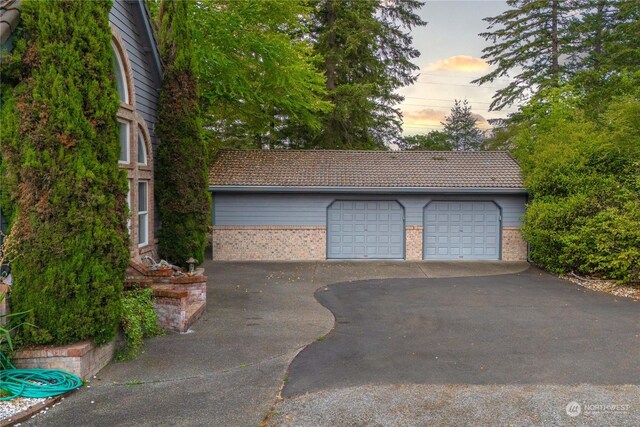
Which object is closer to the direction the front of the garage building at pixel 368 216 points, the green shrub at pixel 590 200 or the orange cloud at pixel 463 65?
the green shrub

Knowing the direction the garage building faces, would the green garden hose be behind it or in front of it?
in front

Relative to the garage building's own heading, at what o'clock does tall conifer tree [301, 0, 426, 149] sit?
The tall conifer tree is roughly at 6 o'clock from the garage building.

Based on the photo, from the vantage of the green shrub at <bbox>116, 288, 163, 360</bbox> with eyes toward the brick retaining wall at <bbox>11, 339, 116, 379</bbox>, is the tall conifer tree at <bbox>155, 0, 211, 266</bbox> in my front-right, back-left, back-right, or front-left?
back-right

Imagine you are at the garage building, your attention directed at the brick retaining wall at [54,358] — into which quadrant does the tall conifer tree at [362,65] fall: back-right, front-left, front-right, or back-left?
back-right

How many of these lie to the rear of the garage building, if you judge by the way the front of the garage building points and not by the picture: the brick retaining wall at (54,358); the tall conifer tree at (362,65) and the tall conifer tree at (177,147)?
1

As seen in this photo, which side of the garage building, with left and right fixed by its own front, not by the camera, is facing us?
front

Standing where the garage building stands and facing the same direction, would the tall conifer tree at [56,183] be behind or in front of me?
in front

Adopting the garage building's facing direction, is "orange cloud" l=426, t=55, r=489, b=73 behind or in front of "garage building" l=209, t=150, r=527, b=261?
behind

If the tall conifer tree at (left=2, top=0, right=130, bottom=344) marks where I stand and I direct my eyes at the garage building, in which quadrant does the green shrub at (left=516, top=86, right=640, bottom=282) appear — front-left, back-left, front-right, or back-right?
front-right

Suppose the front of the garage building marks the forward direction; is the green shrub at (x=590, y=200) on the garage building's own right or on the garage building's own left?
on the garage building's own left

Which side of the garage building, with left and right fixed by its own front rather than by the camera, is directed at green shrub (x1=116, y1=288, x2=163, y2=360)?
front
